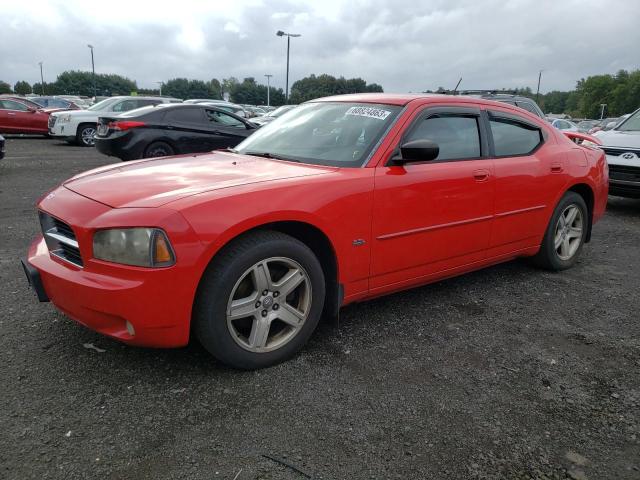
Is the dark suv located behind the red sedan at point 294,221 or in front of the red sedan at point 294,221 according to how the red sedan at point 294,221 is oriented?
behind

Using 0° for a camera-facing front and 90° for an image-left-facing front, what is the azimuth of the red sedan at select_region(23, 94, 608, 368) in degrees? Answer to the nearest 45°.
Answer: approximately 45°

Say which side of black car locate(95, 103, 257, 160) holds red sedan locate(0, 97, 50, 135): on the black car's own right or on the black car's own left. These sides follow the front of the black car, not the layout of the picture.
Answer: on the black car's own left

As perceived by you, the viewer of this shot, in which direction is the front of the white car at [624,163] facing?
facing the viewer and to the left of the viewer

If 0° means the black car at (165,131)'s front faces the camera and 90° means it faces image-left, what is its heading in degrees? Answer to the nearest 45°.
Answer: approximately 225°

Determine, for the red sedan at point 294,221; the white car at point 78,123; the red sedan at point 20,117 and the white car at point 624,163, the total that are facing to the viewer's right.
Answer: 1

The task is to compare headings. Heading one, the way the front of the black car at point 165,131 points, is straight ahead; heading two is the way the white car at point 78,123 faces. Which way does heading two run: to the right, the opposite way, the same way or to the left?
the opposite way

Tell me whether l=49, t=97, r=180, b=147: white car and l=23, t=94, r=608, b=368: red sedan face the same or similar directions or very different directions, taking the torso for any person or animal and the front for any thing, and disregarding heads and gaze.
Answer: same or similar directions

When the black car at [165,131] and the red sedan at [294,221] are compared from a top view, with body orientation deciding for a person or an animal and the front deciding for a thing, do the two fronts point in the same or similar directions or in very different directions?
very different directions

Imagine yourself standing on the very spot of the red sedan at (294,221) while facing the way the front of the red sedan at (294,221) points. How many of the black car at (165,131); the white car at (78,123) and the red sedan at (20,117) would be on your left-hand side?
0
